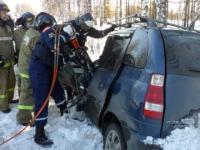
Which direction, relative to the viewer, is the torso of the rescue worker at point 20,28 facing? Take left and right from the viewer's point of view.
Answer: facing to the right of the viewer

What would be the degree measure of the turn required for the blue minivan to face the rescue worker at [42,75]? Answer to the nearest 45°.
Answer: approximately 90° to its left

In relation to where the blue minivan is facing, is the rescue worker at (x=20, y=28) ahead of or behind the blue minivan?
ahead

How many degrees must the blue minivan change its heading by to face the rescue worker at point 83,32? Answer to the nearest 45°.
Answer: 0° — it already faces them

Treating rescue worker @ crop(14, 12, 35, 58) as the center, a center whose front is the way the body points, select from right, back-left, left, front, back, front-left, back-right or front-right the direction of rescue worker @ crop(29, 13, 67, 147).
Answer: right

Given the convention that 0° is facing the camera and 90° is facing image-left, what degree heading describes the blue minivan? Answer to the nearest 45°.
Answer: approximately 135°
